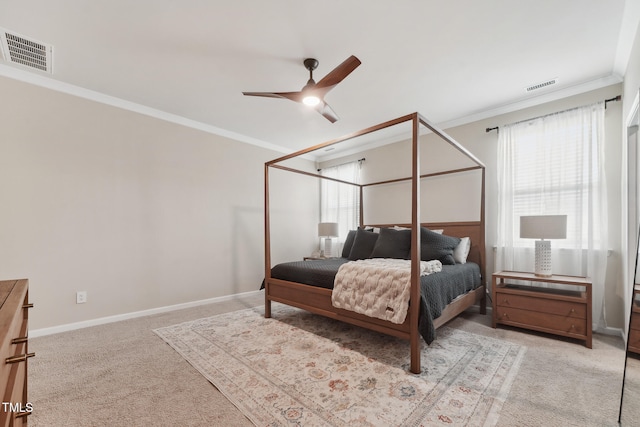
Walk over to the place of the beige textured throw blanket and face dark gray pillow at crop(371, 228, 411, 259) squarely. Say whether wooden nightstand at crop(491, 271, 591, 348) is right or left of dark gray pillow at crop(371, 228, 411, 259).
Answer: right

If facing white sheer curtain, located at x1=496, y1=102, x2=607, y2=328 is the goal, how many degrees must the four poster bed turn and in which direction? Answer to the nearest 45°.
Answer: approximately 135° to its left

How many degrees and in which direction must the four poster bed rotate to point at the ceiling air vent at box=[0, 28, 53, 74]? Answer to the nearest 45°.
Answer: approximately 45° to its right

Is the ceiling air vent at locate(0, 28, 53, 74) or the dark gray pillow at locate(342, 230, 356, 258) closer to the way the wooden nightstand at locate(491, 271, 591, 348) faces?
the ceiling air vent

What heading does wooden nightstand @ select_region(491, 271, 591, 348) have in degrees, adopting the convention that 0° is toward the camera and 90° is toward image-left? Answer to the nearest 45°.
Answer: approximately 45°
